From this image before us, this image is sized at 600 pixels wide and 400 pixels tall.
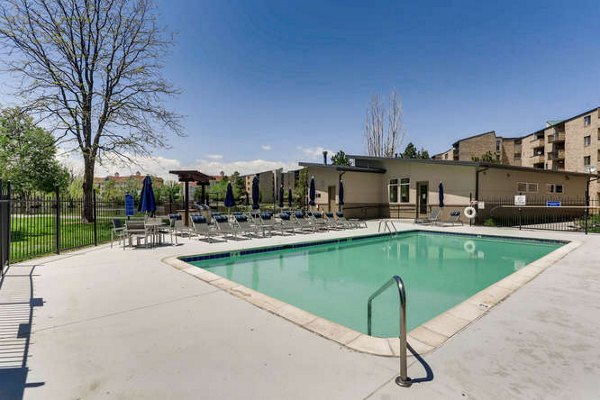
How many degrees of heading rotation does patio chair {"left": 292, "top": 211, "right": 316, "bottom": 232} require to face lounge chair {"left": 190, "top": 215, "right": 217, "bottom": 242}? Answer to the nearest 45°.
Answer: approximately 90° to its right

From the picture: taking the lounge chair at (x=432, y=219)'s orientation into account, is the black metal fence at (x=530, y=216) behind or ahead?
behind

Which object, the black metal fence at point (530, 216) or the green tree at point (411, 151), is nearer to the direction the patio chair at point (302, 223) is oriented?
the black metal fence

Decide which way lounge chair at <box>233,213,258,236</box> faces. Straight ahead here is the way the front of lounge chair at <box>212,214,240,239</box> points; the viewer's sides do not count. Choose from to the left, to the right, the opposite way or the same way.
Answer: the same way

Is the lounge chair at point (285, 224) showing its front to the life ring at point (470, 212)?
no

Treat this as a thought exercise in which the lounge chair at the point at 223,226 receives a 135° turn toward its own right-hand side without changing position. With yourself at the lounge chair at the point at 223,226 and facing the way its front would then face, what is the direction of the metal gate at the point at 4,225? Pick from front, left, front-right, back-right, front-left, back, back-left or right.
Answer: front-left

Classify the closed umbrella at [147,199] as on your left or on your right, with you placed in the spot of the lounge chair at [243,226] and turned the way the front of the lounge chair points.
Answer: on your right

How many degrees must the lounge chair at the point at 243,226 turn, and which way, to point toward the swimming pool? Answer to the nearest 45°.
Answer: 0° — it already faces it

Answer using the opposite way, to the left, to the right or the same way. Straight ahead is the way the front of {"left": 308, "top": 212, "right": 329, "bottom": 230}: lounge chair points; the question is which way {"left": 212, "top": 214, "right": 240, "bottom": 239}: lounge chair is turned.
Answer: the same way

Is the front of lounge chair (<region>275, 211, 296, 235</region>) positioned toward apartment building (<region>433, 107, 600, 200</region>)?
no

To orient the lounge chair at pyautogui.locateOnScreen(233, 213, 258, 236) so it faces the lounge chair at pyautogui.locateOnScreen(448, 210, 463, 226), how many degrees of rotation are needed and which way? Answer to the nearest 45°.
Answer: approximately 45° to its left

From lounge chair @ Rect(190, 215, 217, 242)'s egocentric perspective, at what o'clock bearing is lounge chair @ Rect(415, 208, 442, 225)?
lounge chair @ Rect(415, 208, 442, 225) is roughly at 10 o'clock from lounge chair @ Rect(190, 215, 217, 242).

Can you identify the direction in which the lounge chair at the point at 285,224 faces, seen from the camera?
facing the viewer and to the right of the viewer

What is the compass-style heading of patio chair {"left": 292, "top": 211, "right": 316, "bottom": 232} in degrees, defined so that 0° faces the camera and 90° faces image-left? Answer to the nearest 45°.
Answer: approximately 315°

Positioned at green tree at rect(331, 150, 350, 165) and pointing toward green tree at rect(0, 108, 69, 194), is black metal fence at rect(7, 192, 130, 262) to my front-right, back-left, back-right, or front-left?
front-left

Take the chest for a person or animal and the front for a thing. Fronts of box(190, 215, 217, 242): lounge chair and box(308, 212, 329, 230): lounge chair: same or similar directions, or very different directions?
same or similar directions

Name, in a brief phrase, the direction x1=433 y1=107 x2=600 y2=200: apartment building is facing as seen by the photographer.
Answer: facing the viewer and to the left of the viewer
